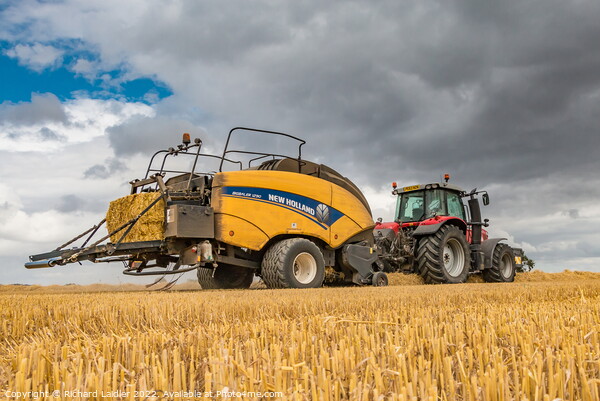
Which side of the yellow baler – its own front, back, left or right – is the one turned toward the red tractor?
front

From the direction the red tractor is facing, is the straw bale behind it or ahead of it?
behind

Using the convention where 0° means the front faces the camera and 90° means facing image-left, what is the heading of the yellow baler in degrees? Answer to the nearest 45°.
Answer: approximately 225°

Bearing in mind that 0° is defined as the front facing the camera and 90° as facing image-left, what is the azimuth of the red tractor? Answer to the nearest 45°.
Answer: approximately 225°

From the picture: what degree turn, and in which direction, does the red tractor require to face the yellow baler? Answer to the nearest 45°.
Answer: approximately 180°

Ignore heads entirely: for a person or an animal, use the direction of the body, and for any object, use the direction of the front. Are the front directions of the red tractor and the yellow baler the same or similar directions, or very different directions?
same or similar directions

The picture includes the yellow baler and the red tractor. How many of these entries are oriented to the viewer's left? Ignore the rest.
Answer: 0
